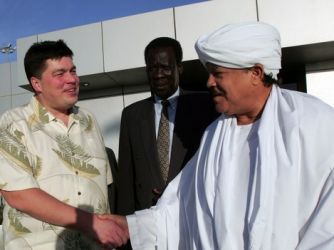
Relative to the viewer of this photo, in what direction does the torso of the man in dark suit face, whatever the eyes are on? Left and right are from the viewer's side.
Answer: facing the viewer

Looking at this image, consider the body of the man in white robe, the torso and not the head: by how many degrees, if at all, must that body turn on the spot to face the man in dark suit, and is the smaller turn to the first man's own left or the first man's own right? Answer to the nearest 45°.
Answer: approximately 90° to the first man's own right

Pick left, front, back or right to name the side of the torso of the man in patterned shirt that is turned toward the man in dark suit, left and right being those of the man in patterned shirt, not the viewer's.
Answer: left

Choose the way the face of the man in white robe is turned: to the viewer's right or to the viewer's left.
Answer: to the viewer's left

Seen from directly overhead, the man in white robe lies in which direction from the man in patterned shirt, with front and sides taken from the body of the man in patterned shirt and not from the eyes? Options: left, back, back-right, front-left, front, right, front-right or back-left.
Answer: front

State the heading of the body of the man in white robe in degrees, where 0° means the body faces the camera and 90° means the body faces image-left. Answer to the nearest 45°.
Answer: approximately 45°

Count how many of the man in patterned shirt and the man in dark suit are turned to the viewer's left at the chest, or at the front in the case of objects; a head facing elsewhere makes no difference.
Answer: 0

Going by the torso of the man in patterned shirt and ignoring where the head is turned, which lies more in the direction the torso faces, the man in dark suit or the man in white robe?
the man in white robe

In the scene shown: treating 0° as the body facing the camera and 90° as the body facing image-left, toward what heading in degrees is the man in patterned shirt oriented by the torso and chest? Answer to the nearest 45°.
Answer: approximately 315°

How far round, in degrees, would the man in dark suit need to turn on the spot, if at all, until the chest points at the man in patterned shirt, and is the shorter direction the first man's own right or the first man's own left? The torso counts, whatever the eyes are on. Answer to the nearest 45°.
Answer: approximately 45° to the first man's own right

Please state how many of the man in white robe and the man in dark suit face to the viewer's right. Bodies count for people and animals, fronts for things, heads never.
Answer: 0

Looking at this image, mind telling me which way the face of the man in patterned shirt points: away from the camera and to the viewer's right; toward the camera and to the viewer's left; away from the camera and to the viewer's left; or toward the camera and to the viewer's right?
toward the camera and to the viewer's right
